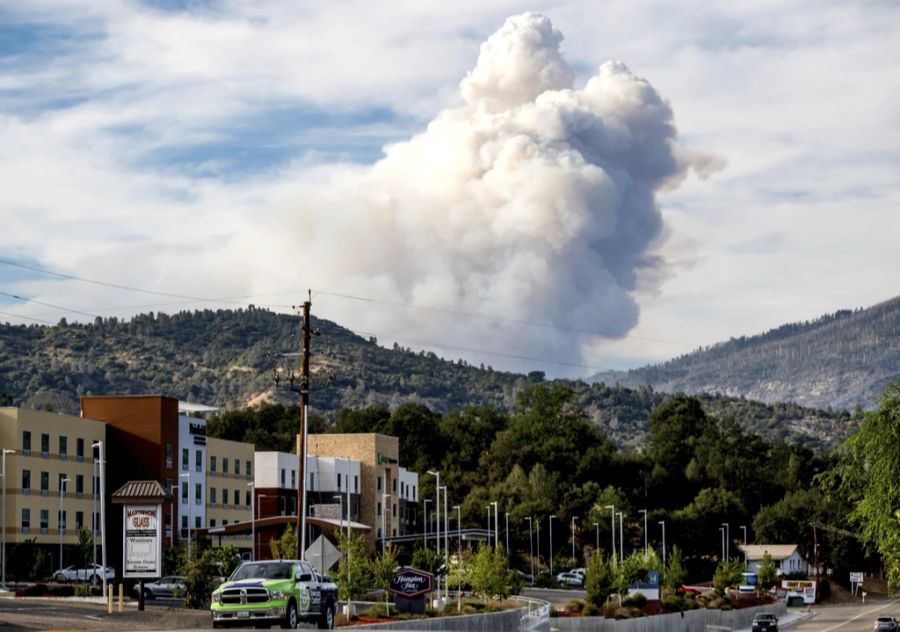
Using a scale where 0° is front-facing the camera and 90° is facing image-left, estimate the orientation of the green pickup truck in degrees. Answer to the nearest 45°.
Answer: approximately 45°
